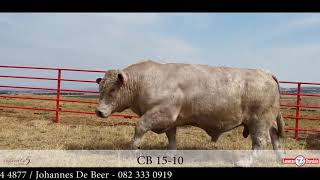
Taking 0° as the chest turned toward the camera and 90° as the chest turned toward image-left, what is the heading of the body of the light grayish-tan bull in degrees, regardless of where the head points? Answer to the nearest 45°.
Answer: approximately 90°
